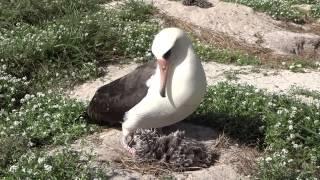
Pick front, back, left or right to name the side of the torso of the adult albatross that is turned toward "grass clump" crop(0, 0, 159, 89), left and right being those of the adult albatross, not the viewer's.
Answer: back

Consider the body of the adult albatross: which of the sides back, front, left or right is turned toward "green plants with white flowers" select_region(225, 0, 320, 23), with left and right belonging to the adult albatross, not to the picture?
left

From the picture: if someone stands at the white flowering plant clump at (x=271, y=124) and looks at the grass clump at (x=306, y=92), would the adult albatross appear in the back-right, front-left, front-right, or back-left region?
back-left

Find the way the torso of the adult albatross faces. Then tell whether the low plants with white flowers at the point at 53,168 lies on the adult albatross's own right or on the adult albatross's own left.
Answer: on the adult albatross's own right

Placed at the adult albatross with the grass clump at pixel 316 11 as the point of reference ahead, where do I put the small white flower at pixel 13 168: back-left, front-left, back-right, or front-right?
back-left

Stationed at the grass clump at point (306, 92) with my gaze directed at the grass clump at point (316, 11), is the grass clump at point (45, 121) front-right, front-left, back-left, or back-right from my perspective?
back-left

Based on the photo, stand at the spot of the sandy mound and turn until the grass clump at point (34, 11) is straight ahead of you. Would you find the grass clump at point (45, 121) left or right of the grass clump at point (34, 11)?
left

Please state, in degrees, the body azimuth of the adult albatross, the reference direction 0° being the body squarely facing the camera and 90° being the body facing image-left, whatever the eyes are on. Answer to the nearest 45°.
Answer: approximately 315°

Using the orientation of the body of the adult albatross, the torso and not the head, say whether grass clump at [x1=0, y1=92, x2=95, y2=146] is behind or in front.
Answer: behind

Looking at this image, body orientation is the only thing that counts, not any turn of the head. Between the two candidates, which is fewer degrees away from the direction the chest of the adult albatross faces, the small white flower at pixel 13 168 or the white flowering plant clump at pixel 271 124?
the white flowering plant clump

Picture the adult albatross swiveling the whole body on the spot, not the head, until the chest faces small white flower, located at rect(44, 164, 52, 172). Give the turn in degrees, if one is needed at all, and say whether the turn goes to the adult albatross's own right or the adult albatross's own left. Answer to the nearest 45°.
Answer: approximately 90° to the adult albatross's own right

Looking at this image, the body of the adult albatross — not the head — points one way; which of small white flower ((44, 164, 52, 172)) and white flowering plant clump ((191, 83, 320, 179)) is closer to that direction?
the white flowering plant clump

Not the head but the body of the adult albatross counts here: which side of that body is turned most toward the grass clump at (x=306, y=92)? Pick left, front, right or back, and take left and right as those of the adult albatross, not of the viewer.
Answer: left

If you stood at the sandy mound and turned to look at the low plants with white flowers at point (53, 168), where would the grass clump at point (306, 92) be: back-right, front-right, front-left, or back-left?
back-right

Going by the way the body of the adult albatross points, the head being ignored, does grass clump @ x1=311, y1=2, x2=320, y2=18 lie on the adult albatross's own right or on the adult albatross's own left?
on the adult albatross's own left
